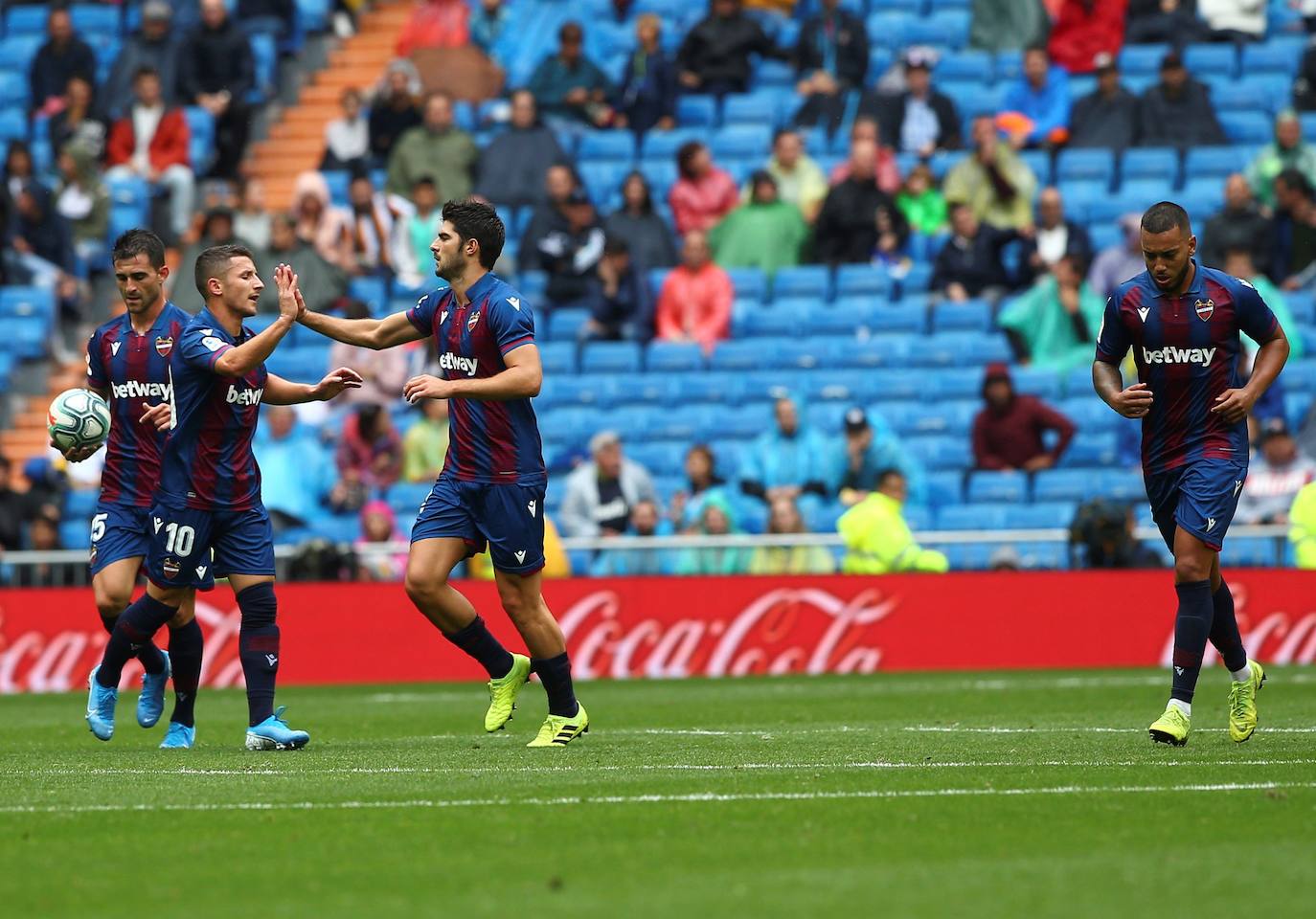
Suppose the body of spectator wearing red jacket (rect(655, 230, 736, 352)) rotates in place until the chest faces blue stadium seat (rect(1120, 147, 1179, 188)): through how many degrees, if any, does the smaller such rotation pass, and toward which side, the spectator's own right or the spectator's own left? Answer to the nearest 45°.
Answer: approximately 90° to the spectator's own left

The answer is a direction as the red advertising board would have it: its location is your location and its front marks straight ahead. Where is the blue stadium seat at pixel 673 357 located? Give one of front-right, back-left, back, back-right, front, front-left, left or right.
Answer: back

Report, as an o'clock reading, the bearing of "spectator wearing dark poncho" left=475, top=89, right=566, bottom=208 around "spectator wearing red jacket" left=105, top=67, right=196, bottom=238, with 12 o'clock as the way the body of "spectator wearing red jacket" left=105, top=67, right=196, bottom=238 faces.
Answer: "spectator wearing dark poncho" left=475, top=89, right=566, bottom=208 is roughly at 10 o'clock from "spectator wearing red jacket" left=105, top=67, right=196, bottom=238.

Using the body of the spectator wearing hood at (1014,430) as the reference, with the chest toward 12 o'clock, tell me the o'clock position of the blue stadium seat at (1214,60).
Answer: The blue stadium seat is roughly at 7 o'clock from the spectator wearing hood.
